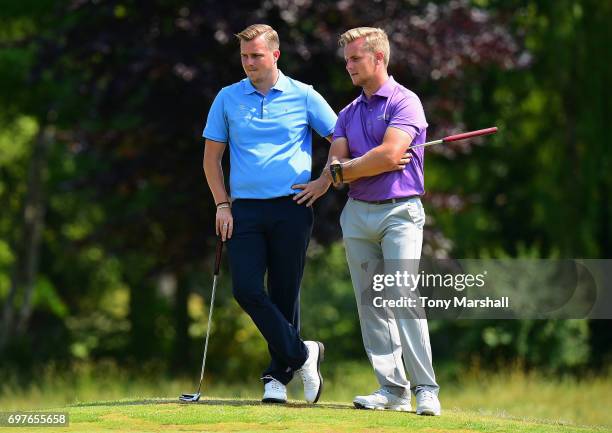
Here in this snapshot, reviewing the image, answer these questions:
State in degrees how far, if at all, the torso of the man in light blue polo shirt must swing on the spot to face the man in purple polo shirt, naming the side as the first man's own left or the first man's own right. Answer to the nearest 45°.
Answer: approximately 90° to the first man's own left

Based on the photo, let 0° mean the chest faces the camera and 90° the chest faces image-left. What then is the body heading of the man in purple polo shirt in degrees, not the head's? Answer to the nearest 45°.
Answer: approximately 45°

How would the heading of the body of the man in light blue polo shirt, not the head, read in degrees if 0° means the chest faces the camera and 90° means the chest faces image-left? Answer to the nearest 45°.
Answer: approximately 0°

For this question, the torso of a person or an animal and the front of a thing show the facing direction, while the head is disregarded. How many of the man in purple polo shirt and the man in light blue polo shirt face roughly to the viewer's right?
0

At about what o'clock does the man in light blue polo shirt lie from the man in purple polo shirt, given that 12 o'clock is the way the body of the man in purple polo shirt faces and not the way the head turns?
The man in light blue polo shirt is roughly at 2 o'clock from the man in purple polo shirt.
